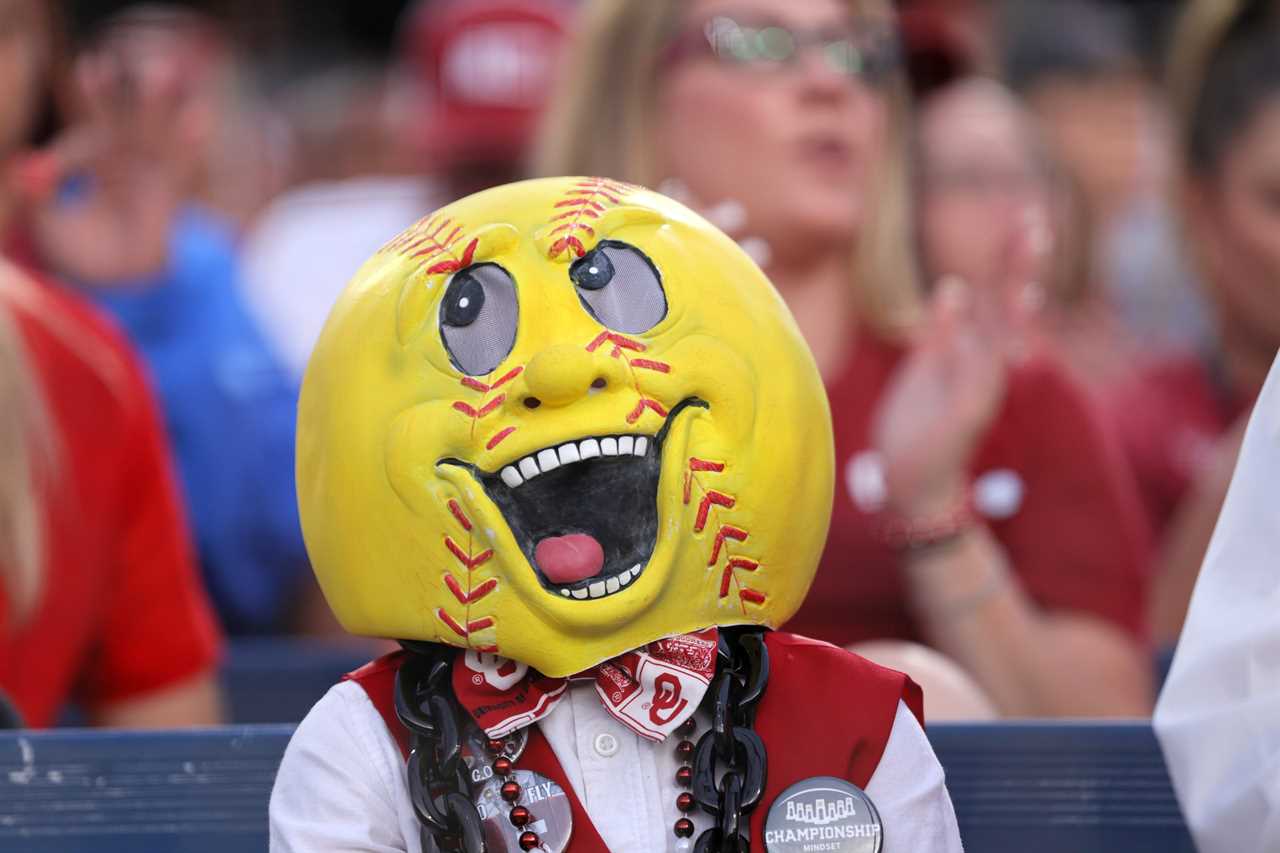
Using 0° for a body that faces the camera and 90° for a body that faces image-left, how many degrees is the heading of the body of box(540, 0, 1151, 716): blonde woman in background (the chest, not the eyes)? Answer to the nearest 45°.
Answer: approximately 0°

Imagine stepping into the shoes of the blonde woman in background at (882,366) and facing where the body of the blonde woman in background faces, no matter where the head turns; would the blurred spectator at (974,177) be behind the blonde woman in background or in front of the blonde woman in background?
behind

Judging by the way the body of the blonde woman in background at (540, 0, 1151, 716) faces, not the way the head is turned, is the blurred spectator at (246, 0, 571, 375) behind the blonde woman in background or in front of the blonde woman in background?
behind

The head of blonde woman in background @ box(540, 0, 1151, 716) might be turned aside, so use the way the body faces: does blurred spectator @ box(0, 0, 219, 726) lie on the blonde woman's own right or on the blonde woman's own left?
on the blonde woman's own right

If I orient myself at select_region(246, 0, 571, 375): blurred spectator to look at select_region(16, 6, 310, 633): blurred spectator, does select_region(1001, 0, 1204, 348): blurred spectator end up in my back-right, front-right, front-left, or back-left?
back-left

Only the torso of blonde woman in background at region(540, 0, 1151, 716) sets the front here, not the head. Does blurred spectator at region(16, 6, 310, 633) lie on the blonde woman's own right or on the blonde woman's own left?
on the blonde woman's own right
